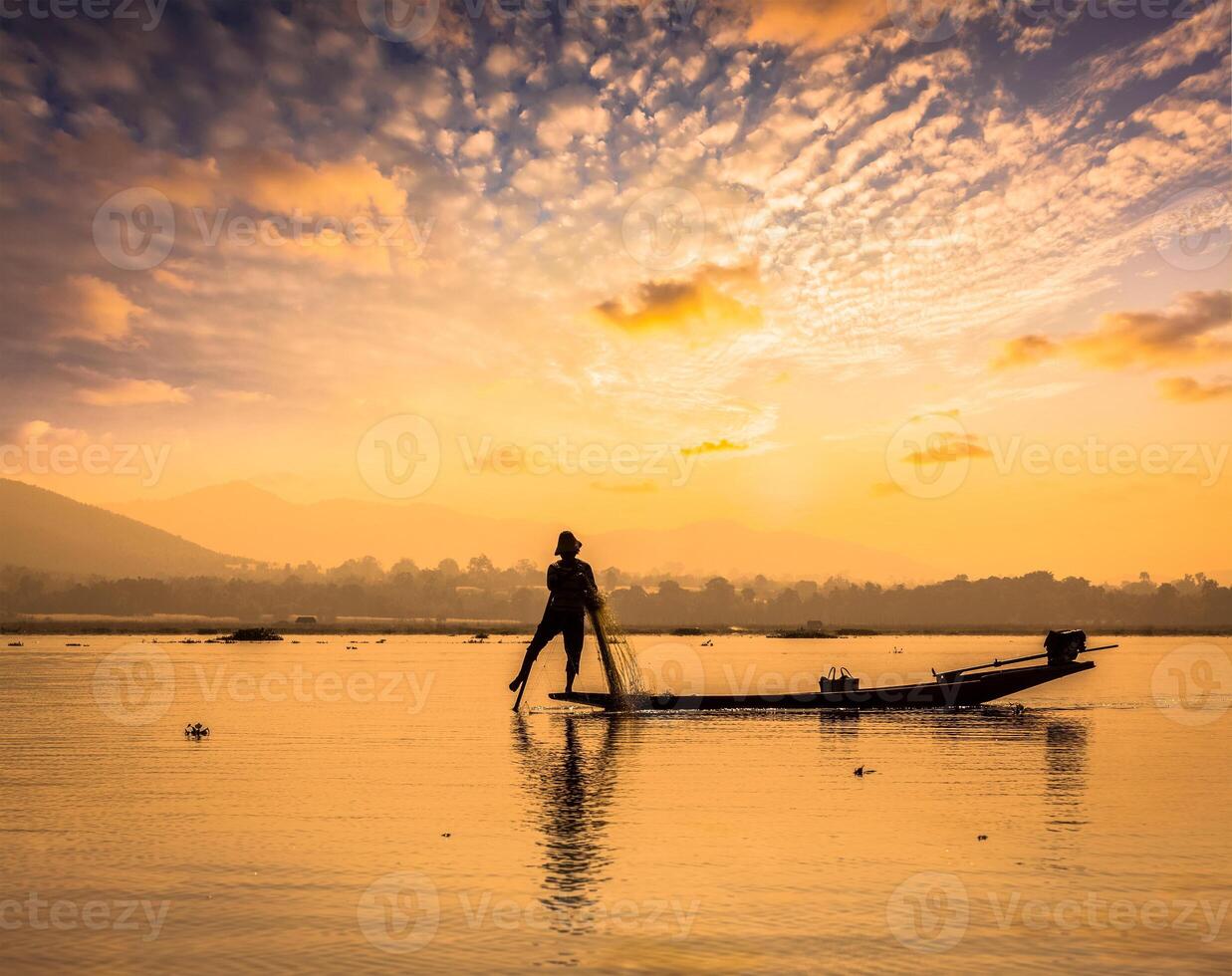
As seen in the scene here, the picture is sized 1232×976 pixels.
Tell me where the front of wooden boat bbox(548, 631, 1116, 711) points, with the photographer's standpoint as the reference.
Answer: facing to the left of the viewer
